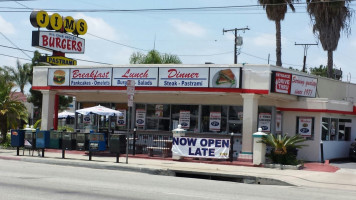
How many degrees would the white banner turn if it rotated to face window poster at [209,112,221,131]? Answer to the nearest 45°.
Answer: approximately 180°

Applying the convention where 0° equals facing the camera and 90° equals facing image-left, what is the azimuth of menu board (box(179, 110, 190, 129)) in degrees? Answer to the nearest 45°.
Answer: approximately 0°

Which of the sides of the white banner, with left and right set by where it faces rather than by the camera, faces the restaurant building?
back

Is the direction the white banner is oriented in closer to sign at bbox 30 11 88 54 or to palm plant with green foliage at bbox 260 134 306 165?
the palm plant with green foliage

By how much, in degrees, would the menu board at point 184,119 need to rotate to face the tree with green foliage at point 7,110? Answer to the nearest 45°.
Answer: approximately 90° to its right

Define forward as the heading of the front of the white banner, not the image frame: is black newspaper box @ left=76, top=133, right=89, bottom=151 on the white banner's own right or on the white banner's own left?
on the white banner's own right
